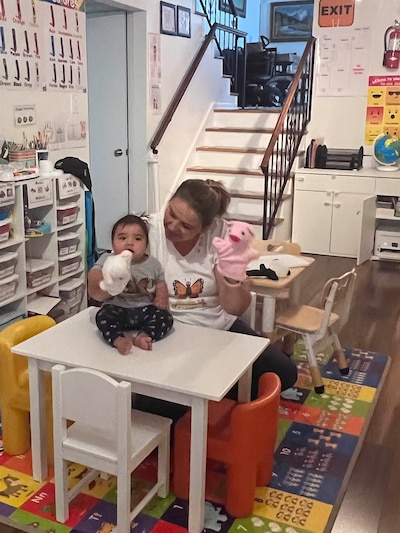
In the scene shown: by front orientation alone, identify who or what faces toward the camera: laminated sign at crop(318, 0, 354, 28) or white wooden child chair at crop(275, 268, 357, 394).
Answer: the laminated sign

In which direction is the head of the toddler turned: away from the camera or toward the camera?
toward the camera

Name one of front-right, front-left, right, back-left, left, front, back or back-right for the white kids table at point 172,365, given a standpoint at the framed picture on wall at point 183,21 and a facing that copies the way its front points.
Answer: front-right

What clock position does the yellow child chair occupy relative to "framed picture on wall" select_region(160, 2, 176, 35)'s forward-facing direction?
The yellow child chair is roughly at 2 o'clock from the framed picture on wall.

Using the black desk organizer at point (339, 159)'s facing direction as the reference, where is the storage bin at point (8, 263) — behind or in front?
in front

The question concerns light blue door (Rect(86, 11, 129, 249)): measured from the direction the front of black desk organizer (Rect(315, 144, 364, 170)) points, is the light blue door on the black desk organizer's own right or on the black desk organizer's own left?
on the black desk organizer's own right

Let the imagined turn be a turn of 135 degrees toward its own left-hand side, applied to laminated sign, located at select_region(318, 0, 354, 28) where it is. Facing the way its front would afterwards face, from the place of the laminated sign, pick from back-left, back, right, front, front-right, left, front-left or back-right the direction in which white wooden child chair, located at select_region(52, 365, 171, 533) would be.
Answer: back-right

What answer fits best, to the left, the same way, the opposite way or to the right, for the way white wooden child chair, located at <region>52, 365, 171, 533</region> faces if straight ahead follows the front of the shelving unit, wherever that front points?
to the left

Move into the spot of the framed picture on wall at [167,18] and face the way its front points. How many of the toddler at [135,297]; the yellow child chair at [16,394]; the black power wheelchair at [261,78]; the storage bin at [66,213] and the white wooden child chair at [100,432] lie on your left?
1

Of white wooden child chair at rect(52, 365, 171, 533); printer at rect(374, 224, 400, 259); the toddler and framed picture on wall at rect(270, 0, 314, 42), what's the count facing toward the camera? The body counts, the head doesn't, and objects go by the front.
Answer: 3

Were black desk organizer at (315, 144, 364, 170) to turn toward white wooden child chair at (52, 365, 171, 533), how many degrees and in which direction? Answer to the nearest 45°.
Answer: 0° — it already faces it

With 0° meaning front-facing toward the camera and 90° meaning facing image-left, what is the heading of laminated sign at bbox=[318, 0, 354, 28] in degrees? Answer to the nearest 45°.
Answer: approximately 0°

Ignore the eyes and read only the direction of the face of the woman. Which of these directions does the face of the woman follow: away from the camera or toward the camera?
toward the camera

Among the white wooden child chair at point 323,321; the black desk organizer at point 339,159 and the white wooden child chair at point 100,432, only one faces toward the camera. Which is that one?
the black desk organizer
